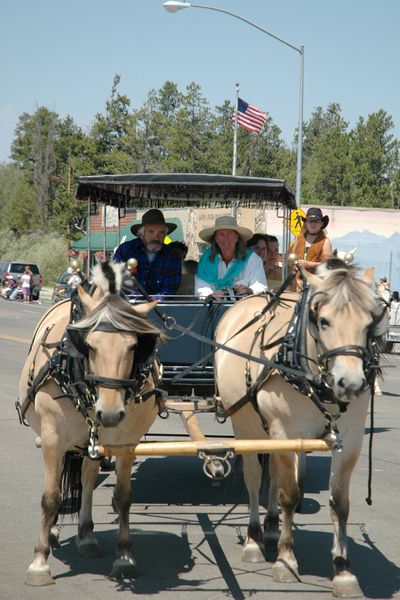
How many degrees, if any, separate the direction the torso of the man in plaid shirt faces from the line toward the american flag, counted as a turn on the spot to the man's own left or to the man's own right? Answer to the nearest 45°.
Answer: approximately 180°

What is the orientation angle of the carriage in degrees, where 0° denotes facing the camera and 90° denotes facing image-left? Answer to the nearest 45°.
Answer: approximately 0°

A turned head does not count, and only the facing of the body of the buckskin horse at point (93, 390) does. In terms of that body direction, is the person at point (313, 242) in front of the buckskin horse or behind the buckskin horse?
behind

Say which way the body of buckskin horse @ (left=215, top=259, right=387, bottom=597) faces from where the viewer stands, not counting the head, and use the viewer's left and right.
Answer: facing the viewer and to the right of the viewer

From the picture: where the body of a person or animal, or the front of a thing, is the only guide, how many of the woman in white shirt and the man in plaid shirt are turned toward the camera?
2

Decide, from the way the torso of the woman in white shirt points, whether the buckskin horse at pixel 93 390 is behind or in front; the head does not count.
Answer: in front

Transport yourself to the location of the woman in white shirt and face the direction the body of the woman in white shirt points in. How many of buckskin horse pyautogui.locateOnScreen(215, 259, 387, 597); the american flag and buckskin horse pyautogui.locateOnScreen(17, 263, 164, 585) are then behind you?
1

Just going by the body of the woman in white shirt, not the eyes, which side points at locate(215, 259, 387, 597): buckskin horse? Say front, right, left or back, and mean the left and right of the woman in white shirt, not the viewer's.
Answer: front

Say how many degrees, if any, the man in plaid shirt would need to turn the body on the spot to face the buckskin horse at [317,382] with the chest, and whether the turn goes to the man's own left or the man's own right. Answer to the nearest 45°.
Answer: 0° — they already face it

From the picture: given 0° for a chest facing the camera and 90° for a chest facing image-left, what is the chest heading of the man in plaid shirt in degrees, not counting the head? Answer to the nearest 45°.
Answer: approximately 0°

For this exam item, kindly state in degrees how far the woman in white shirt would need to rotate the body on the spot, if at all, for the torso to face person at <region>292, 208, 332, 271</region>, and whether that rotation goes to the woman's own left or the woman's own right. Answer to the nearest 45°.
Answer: approximately 90° to the woman's own left
